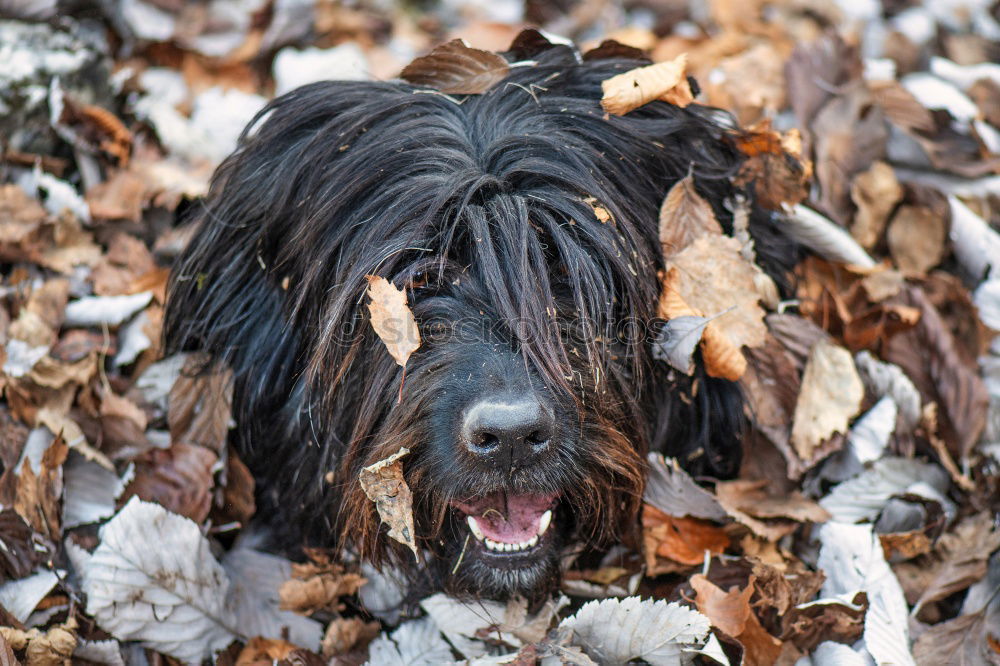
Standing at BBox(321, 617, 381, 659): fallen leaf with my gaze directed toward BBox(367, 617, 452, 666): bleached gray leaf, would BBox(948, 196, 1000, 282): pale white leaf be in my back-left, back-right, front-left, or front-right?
front-left

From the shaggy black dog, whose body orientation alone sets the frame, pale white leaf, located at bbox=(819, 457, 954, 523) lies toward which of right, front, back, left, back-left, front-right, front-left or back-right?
left

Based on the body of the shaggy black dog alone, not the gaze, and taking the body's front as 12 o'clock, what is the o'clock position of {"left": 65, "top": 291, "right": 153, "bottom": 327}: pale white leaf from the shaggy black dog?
The pale white leaf is roughly at 4 o'clock from the shaggy black dog.

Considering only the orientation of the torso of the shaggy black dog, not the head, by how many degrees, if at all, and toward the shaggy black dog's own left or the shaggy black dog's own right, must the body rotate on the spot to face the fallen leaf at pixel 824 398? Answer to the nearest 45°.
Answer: approximately 90° to the shaggy black dog's own left

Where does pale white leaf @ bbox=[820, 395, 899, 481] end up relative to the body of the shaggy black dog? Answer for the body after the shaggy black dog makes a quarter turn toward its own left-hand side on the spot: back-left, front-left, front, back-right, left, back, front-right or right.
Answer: front

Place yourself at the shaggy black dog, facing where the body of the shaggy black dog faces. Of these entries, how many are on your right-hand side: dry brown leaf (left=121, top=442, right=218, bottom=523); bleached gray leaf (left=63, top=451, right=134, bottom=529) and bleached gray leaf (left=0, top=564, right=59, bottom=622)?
3

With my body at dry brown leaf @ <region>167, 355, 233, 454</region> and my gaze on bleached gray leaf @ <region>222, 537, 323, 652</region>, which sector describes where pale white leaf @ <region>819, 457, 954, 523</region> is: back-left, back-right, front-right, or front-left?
front-left

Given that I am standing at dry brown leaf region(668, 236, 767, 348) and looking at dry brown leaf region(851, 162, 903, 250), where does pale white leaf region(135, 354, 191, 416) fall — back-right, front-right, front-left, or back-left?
back-left

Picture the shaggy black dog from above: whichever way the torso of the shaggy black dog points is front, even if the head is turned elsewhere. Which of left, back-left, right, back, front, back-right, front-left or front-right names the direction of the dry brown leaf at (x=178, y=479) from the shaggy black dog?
right

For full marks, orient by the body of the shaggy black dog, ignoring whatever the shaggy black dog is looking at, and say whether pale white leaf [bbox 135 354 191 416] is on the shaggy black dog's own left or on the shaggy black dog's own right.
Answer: on the shaggy black dog's own right

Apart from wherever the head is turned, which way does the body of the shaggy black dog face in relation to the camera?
toward the camera

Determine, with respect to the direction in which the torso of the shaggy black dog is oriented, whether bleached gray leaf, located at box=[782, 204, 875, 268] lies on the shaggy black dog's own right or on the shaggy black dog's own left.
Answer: on the shaggy black dog's own left
